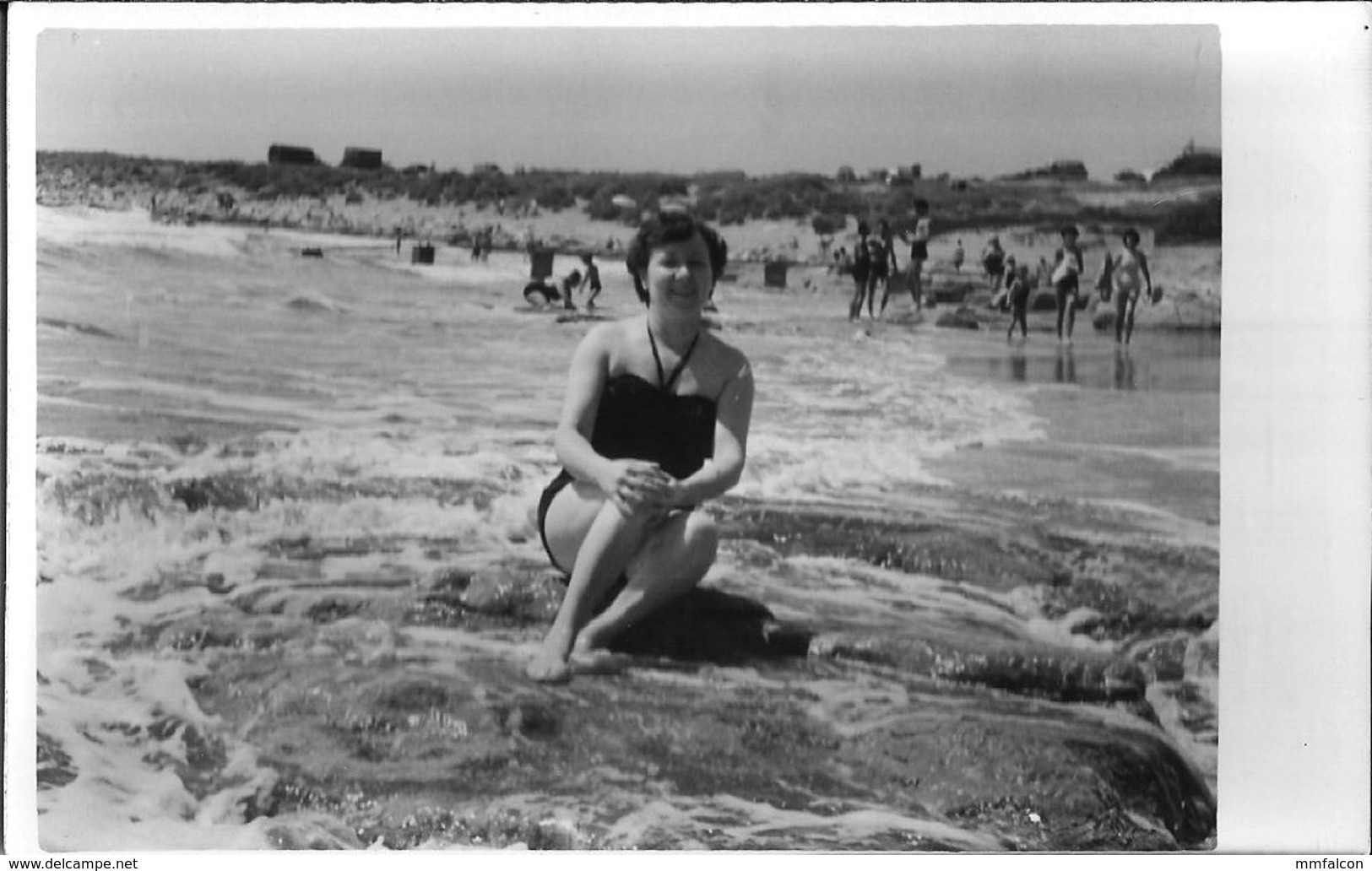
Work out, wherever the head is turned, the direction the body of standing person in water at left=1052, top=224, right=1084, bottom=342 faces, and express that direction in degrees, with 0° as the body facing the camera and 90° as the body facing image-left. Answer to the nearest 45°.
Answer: approximately 0°

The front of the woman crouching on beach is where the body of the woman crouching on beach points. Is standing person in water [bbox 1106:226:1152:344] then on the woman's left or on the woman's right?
on the woman's left

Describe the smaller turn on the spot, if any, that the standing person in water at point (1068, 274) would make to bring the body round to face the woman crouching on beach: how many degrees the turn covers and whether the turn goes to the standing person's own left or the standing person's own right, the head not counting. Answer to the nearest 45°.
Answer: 0° — they already face them

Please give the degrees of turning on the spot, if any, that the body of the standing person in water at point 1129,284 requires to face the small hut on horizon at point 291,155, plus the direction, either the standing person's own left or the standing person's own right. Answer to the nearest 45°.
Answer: approximately 90° to the standing person's own right

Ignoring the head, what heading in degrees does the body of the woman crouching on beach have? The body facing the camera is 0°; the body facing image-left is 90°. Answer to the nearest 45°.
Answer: approximately 0°

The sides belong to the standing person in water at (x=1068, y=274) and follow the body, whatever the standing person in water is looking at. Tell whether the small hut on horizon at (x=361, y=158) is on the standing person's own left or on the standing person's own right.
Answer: on the standing person's own right
